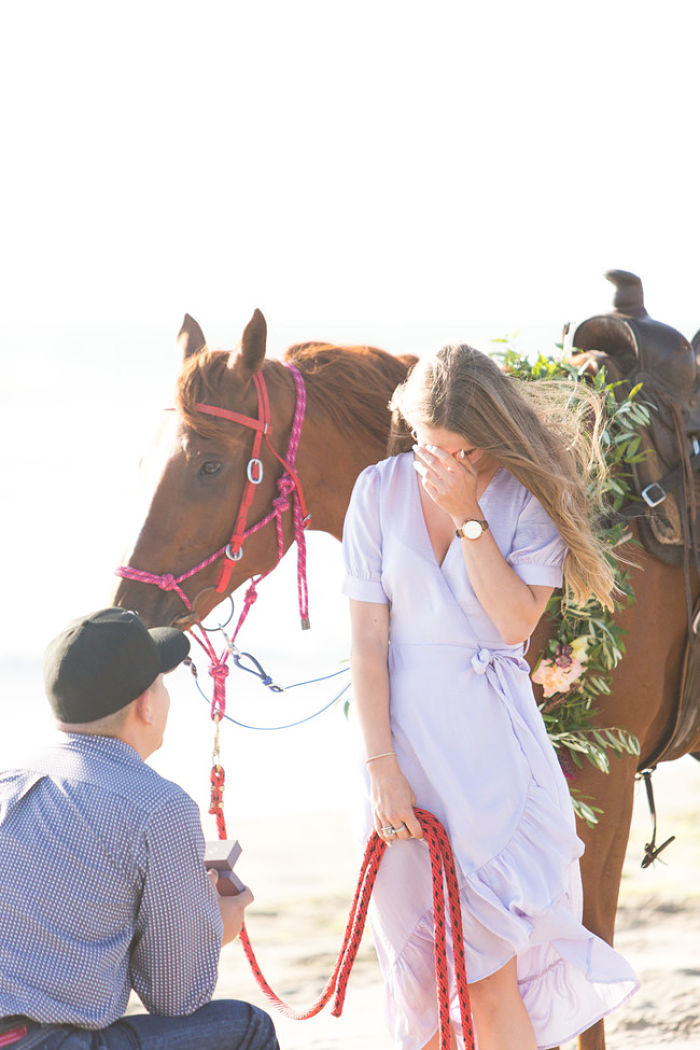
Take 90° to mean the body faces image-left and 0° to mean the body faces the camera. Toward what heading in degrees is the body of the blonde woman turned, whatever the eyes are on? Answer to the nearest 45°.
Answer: approximately 0°

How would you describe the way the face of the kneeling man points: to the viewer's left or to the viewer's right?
to the viewer's right

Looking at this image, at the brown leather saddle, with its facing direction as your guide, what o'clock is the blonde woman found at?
The blonde woman is roughly at 11 o'clock from the brown leather saddle.

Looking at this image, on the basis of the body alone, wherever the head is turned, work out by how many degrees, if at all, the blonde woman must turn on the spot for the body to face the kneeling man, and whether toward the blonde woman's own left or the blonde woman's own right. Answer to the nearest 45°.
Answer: approximately 45° to the blonde woman's own right

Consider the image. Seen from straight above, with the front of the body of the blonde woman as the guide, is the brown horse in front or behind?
behind

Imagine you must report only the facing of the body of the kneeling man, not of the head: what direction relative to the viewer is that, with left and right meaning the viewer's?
facing away from the viewer and to the right of the viewer

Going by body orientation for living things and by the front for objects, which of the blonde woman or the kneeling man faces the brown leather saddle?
the kneeling man

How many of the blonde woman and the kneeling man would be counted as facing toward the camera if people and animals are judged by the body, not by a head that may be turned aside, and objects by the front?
1

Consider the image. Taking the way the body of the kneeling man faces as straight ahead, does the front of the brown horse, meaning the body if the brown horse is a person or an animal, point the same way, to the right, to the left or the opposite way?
the opposite way
